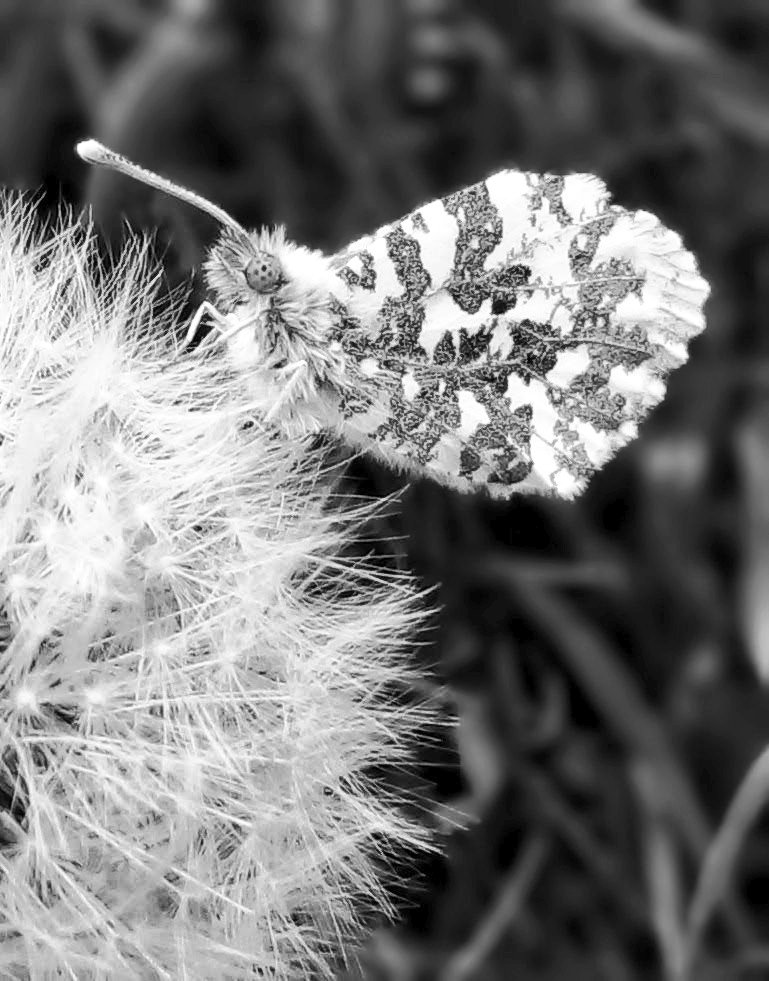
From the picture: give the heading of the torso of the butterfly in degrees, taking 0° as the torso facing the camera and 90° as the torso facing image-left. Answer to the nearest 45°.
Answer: approximately 90°
